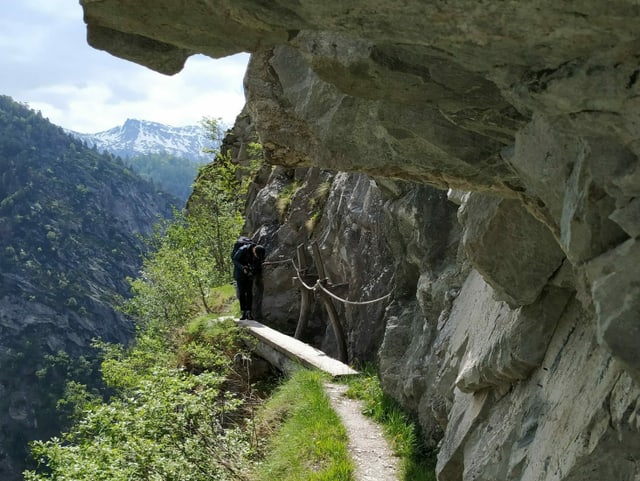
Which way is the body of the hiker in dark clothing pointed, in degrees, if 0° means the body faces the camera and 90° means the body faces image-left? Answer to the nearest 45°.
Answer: approximately 315°

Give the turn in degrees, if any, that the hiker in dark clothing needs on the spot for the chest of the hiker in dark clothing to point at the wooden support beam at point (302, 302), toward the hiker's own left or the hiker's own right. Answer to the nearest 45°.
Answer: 0° — they already face it
